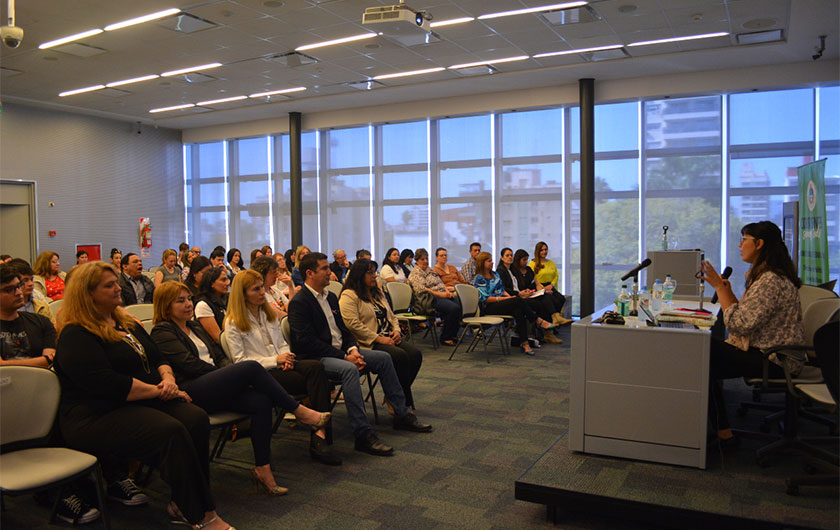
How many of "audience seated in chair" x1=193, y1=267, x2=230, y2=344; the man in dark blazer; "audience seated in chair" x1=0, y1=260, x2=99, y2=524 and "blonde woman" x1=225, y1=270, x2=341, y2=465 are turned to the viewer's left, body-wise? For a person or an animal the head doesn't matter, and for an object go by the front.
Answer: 0

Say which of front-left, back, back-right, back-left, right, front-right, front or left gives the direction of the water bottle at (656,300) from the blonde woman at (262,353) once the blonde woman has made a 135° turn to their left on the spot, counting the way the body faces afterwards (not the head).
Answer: right

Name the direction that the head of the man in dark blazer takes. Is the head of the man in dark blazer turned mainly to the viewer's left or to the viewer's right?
to the viewer's right

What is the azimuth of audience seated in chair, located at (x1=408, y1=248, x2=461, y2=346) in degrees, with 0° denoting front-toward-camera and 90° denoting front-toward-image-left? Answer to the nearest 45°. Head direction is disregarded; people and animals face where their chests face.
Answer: approximately 315°

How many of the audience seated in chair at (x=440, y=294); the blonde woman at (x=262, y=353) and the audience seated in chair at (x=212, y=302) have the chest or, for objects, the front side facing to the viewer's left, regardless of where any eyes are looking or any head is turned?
0

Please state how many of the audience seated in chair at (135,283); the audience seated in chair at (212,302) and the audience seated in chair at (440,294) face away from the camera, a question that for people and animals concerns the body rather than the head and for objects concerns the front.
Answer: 0

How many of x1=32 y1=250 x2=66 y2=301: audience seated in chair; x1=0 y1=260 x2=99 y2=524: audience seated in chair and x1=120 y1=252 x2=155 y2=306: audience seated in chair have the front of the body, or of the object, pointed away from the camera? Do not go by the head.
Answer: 0

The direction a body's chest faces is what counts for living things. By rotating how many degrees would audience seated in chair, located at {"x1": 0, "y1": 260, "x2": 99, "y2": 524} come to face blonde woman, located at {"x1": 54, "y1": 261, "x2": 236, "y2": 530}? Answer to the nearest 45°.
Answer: approximately 45° to their right

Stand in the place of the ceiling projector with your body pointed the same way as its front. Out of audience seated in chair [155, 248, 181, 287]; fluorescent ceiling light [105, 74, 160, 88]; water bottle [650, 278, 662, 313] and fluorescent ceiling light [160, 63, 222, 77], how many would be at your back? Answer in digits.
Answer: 3

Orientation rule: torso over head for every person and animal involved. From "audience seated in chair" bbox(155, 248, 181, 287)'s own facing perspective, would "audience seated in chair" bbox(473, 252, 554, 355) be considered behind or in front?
in front

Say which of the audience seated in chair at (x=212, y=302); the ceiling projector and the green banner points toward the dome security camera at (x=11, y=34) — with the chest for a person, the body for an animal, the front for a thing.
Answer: the green banner

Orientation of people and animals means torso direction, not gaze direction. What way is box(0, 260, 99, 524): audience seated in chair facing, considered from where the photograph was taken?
facing the viewer and to the right of the viewer

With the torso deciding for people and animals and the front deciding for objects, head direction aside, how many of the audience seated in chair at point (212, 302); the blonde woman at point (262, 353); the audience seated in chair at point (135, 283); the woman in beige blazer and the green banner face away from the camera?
0

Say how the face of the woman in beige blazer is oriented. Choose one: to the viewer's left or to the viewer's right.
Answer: to the viewer's right

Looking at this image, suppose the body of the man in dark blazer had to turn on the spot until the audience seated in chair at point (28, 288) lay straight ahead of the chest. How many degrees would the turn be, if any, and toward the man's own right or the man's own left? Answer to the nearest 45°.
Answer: approximately 135° to the man's own right

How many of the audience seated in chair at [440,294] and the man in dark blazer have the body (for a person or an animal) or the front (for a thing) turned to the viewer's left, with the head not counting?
0

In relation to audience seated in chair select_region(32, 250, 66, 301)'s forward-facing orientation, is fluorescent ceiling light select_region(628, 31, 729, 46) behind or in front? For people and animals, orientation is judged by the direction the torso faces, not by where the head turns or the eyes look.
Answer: in front
